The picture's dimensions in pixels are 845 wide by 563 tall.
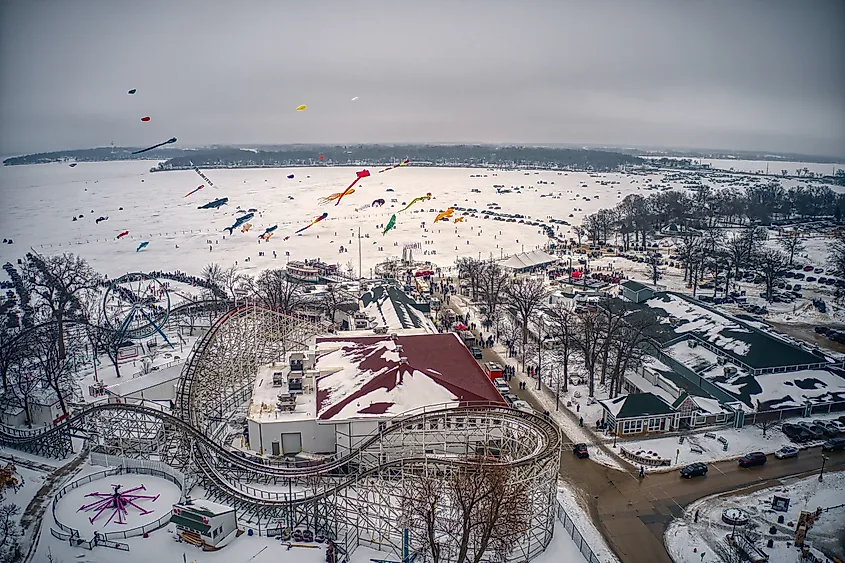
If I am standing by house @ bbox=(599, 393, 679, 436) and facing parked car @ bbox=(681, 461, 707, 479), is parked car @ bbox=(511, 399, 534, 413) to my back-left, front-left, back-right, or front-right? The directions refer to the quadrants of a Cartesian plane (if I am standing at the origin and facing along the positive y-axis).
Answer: back-right

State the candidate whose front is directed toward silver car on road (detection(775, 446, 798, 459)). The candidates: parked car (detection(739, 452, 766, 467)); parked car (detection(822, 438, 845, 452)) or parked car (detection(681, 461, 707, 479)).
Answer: parked car (detection(822, 438, 845, 452))

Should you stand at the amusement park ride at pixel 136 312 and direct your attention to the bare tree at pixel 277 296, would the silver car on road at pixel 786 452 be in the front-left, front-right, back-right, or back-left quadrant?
front-right

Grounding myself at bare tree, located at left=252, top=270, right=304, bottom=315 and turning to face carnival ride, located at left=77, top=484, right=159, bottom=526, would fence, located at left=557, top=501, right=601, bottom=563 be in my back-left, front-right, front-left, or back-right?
front-left

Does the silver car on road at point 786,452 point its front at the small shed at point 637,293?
no

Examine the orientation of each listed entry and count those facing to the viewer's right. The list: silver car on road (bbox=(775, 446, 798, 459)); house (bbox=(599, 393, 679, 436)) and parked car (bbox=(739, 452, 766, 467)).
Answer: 0

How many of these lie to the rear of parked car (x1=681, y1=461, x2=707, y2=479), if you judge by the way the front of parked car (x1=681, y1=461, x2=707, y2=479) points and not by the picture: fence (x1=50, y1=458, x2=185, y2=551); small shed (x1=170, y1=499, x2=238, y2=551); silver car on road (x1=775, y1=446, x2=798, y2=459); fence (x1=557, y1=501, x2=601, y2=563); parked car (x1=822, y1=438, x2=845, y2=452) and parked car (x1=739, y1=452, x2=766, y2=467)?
3

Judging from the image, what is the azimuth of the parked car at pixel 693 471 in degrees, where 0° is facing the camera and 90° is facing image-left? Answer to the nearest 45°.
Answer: approximately 45°

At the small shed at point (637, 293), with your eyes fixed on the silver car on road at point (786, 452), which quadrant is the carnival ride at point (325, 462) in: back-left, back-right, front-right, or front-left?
front-right

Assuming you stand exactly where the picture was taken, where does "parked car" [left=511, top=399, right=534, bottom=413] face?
facing the viewer and to the right of the viewer

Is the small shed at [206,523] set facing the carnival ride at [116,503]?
no

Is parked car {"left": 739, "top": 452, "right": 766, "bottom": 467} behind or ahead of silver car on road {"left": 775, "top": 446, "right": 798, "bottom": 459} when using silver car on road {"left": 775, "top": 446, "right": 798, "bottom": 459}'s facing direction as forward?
ahead

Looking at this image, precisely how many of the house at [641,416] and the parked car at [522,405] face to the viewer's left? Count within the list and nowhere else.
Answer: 0

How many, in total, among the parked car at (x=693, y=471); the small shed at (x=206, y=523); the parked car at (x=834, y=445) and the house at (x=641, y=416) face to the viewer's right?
0

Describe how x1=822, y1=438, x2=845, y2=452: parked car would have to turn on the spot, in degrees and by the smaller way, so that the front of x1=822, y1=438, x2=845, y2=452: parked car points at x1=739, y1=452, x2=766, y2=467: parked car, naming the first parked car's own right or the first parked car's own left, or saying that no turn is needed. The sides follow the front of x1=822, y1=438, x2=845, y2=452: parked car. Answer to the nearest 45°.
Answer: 0° — it already faces it
